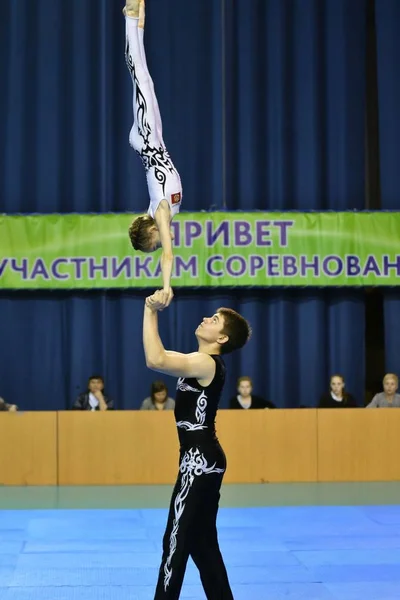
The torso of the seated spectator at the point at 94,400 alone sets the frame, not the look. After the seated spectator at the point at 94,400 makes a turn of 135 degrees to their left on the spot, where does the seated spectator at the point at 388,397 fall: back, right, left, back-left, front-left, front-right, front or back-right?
front-right

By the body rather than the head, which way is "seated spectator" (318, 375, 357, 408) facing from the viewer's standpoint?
toward the camera

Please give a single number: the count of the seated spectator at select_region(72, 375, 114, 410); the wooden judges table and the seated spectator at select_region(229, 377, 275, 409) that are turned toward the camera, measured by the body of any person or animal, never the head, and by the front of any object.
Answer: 3

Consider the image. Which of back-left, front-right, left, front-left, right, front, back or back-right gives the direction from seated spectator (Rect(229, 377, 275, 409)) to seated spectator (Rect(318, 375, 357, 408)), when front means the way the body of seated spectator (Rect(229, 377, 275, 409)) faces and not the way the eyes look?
left

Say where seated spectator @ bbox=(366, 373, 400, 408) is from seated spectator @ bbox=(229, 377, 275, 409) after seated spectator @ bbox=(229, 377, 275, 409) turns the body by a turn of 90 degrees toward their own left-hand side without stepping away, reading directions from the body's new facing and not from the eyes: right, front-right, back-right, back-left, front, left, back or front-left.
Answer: front

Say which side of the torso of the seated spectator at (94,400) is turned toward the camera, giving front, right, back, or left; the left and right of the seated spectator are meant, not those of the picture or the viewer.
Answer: front

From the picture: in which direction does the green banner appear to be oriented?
toward the camera
